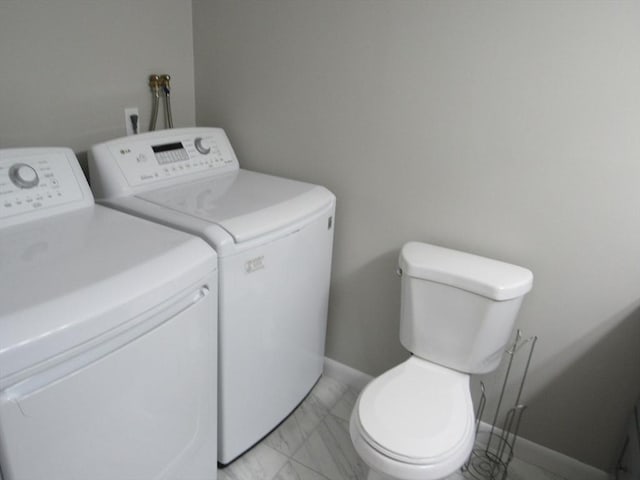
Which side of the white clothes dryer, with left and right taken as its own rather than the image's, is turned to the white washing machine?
left

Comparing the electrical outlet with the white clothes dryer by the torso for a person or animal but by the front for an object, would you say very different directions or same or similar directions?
same or similar directions

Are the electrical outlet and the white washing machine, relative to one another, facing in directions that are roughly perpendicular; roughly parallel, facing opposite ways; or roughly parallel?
roughly parallel

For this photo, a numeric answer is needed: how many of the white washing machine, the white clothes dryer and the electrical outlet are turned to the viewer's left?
0

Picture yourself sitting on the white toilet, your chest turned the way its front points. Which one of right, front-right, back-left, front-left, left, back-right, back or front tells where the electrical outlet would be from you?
front-right

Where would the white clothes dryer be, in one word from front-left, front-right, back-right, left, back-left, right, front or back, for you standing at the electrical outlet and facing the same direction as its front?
front-right

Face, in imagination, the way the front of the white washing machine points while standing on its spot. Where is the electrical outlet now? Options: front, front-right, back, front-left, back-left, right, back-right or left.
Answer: back

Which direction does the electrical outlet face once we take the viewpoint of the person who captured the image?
facing the viewer and to the right of the viewer

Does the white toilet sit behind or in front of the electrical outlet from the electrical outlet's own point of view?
in front

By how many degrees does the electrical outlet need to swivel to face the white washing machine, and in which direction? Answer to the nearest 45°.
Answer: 0° — it already faces it
